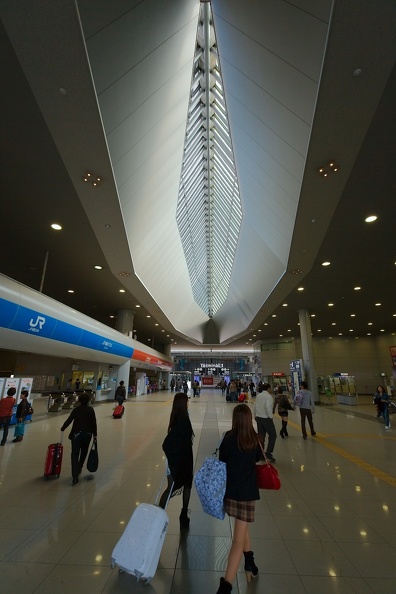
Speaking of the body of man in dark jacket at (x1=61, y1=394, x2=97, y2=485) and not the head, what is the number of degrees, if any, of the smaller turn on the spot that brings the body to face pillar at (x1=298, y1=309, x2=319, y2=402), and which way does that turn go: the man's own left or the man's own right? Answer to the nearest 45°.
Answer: approximately 45° to the man's own right

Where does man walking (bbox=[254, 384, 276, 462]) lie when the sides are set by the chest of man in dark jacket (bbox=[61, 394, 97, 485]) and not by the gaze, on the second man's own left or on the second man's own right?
on the second man's own right

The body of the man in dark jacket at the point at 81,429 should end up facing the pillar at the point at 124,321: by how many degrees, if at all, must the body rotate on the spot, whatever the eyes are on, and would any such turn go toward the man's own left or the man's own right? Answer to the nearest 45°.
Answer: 0° — they already face it

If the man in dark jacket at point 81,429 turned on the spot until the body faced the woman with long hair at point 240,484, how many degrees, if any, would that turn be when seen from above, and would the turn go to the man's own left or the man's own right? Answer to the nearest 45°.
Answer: approximately 180°

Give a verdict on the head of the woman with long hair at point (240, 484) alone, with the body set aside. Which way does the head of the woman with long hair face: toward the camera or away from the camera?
away from the camera

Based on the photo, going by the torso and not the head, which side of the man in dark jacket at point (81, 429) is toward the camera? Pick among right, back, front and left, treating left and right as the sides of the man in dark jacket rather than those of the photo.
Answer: back

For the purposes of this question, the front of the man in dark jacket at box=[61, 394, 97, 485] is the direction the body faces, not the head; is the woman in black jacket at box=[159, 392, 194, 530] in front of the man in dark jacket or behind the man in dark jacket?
behind
